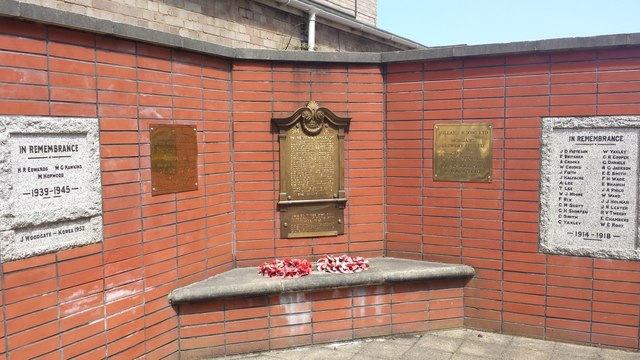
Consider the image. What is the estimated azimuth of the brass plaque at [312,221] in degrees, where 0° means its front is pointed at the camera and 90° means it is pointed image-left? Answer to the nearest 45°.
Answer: approximately 0°

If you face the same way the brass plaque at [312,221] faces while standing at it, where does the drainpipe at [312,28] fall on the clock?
The drainpipe is roughly at 6 o'clock from the brass plaque.

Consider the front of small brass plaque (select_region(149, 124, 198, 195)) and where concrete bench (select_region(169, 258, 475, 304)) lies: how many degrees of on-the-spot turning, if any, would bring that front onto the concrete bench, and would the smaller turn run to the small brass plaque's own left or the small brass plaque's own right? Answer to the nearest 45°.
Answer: approximately 45° to the small brass plaque's own left

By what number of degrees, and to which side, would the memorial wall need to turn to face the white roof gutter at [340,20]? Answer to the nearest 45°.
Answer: approximately 180°

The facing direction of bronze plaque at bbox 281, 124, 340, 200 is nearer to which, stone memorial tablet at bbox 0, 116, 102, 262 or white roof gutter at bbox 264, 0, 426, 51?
the stone memorial tablet

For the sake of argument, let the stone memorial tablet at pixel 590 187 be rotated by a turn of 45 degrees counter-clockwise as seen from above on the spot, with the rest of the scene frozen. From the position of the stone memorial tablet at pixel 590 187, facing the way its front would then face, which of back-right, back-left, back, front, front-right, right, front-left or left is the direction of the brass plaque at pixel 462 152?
back-right

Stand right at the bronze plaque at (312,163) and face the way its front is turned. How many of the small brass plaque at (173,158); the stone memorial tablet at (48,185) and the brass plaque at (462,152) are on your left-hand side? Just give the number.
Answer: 1

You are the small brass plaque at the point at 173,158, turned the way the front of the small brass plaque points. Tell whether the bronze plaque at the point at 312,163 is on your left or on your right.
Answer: on your left

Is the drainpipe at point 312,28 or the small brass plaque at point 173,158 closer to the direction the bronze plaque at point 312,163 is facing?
the small brass plaque

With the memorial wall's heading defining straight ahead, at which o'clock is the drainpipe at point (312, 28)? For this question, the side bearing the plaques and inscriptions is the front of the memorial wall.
The drainpipe is roughly at 6 o'clock from the memorial wall.

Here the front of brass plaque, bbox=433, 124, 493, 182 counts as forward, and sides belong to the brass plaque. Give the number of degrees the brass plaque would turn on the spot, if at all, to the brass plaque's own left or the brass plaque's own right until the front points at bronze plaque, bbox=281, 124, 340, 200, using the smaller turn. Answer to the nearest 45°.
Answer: approximately 90° to the brass plaque's own right

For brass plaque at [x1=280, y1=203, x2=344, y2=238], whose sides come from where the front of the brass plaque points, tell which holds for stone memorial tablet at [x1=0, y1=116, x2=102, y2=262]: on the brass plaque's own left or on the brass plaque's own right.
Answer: on the brass plaque's own right
